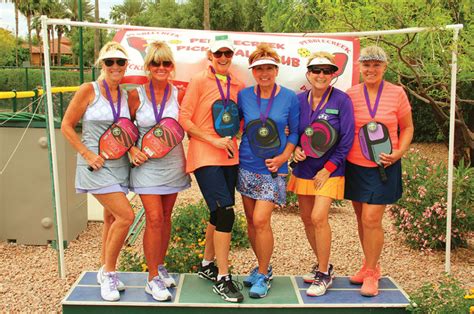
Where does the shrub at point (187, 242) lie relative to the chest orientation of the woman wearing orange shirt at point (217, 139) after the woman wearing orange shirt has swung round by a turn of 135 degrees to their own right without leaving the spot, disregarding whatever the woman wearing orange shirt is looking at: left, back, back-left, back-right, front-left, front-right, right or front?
right

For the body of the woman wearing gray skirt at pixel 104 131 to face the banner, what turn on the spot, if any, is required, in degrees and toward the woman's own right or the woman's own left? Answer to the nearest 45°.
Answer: approximately 90° to the woman's own left

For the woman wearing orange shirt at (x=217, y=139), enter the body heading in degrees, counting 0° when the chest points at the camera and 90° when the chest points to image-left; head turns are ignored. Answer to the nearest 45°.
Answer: approximately 315°

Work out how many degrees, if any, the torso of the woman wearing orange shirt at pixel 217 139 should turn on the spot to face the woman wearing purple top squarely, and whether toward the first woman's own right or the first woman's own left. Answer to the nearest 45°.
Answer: approximately 45° to the first woman's own left

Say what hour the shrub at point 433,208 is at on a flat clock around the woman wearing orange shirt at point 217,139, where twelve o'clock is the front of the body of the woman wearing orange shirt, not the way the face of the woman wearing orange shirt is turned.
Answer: The shrub is roughly at 9 o'clock from the woman wearing orange shirt.

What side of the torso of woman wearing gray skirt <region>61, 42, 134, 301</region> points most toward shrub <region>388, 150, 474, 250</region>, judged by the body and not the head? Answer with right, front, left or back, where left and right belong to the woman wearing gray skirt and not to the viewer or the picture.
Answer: left

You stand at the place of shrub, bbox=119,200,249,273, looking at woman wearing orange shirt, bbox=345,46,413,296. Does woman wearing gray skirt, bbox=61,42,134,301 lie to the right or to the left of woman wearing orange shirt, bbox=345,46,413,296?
right

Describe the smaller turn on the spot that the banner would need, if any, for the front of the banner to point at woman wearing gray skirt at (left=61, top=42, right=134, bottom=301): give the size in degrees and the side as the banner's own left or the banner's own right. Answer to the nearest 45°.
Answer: approximately 45° to the banner's own right
